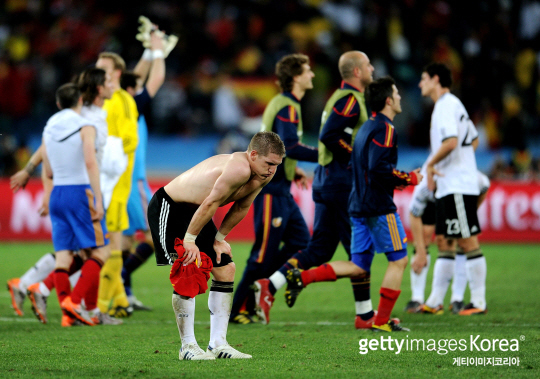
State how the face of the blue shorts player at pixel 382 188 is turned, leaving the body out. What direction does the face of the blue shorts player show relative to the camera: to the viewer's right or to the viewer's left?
to the viewer's right

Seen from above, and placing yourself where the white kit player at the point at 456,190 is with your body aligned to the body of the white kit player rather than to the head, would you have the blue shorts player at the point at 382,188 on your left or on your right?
on your left

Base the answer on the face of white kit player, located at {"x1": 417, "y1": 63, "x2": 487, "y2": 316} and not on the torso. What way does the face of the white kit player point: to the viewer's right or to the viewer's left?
to the viewer's left

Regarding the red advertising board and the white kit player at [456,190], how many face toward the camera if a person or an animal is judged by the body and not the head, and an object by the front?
1

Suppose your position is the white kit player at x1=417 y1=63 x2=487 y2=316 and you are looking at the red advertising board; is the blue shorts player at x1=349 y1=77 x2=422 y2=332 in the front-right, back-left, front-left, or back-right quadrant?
back-left
